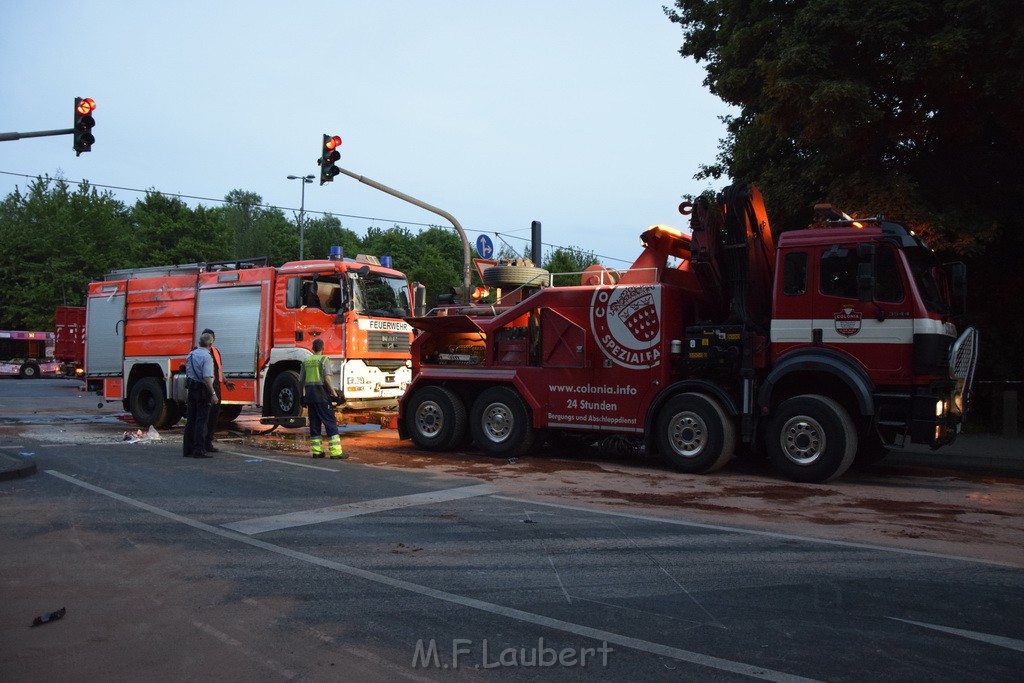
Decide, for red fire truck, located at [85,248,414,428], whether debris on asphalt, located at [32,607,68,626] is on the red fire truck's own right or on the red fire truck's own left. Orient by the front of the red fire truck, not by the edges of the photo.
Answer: on the red fire truck's own right

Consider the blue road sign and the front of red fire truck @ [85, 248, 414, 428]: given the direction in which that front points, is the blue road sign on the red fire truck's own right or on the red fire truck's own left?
on the red fire truck's own left

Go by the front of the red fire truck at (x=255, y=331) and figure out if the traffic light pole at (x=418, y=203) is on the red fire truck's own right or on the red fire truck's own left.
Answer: on the red fire truck's own left

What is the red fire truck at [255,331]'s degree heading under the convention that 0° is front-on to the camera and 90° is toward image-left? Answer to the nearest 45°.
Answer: approximately 315°

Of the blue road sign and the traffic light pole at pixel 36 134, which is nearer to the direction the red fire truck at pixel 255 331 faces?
the blue road sign

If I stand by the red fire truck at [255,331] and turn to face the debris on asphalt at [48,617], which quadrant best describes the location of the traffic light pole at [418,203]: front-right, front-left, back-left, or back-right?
back-left

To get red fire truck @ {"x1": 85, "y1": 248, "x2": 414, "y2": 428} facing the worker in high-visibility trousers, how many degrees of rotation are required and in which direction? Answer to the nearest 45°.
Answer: approximately 45° to its right

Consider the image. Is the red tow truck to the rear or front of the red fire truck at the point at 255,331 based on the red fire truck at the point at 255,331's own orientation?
to the front

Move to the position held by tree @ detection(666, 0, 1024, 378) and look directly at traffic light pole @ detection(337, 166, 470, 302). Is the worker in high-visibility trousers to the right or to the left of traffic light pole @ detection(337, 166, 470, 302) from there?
left
